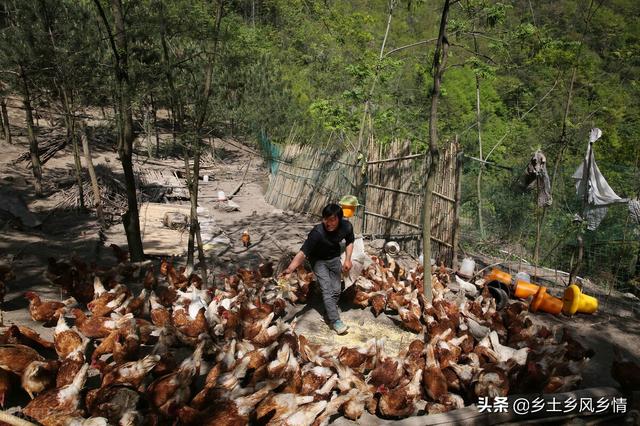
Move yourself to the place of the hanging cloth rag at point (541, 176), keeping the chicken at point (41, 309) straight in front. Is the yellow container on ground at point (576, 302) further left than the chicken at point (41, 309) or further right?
left

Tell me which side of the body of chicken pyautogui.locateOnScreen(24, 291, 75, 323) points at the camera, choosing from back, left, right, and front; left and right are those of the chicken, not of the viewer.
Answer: left
